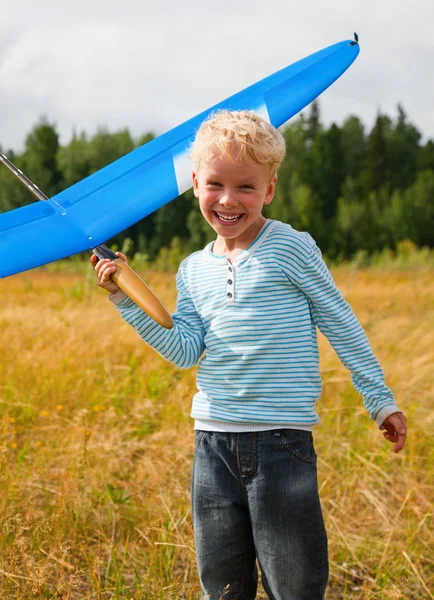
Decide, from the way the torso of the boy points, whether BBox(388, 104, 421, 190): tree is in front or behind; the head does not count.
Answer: behind

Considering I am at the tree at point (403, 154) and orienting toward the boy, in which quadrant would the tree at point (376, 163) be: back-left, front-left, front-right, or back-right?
front-right

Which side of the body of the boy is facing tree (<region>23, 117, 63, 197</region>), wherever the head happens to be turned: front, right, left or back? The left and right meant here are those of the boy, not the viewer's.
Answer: back

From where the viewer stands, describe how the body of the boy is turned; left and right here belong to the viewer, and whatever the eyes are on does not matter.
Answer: facing the viewer

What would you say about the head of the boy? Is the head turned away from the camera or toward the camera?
toward the camera

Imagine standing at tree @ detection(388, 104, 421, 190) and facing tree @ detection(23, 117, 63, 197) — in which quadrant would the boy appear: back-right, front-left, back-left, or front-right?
front-left

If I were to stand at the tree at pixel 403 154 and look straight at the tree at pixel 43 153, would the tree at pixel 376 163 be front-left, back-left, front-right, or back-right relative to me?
front-left

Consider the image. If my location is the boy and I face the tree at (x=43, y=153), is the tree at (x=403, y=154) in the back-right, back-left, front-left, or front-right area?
front-right

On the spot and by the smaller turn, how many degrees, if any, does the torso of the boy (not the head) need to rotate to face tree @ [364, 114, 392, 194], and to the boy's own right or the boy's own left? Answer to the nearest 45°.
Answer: approximately 180°
